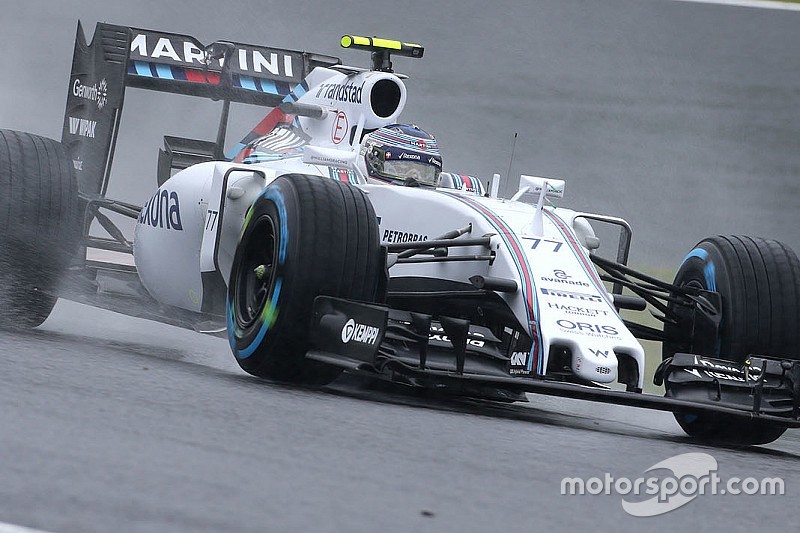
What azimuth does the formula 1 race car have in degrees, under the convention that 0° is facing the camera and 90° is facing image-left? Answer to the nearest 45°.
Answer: approximately 315°
